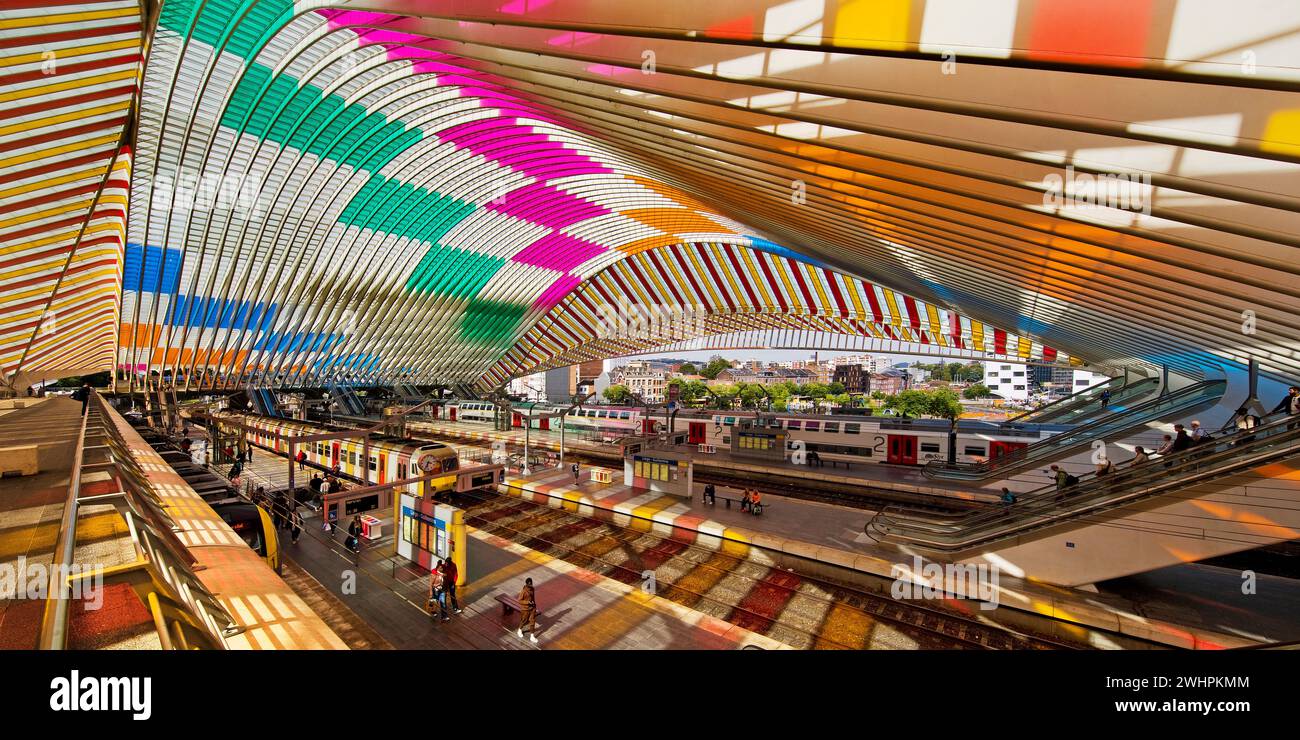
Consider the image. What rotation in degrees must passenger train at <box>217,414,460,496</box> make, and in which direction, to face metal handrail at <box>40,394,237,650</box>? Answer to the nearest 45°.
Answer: approximately 45° to its right

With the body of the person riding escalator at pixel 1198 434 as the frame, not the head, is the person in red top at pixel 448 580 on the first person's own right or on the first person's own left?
on the first person's own left

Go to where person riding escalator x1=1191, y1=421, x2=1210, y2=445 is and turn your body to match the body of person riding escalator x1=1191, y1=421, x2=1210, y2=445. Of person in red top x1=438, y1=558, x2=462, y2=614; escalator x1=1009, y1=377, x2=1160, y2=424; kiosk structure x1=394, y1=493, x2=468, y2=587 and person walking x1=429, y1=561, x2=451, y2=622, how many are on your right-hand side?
1

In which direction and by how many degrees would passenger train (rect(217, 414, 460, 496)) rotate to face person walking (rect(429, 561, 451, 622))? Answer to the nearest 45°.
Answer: approximately 45° to its right

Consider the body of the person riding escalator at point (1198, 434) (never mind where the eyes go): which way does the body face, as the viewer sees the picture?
to the viewer's left

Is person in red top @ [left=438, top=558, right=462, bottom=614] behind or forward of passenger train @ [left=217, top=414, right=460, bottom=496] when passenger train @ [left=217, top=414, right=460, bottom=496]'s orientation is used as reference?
forward

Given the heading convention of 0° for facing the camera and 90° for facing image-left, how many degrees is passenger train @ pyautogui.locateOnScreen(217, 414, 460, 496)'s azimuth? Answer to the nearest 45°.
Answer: approximately 315°

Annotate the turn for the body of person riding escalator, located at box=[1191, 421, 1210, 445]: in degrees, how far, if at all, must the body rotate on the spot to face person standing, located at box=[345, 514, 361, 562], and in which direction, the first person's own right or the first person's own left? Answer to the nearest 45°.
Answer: approximately 45° to the first person's own left

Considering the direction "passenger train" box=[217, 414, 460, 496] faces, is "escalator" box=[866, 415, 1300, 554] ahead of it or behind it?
ahead

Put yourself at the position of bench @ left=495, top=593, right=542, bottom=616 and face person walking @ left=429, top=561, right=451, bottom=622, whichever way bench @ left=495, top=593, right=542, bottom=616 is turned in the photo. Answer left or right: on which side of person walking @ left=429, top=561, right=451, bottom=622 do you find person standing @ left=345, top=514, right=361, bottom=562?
right

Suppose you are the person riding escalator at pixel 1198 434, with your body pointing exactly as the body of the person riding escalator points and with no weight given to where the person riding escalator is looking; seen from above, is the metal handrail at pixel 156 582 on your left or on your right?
on your left

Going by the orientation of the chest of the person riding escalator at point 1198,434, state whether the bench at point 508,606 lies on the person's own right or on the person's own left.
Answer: on the person's own left
